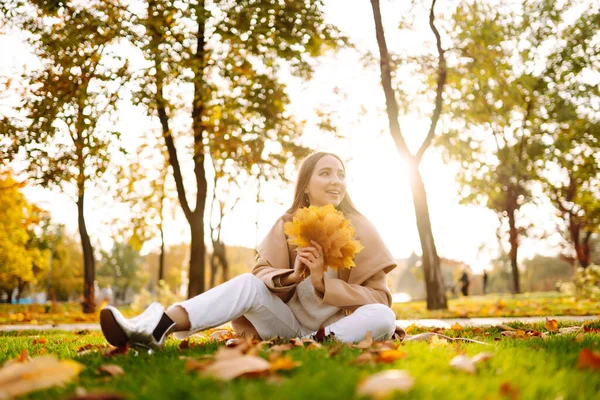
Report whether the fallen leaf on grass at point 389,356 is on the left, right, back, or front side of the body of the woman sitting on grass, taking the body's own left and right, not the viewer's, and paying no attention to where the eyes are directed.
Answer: front

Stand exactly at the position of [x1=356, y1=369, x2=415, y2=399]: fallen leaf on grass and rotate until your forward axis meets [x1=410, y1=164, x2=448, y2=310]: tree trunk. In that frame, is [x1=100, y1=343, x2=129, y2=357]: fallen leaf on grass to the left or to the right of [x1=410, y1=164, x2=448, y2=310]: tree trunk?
left

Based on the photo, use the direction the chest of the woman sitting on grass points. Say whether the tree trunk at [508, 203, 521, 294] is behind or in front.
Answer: behind

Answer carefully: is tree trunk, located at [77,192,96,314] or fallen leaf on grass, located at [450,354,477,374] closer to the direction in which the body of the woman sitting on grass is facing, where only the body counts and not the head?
the fallen leaf on grass

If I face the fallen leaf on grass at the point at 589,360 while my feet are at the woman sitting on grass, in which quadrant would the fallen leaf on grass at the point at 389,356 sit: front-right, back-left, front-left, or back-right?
front-right

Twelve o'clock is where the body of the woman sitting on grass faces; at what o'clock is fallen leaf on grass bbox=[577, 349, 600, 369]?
The fallen leaf on grass is roughly at 11 o'clock from the woman sitting on grass.

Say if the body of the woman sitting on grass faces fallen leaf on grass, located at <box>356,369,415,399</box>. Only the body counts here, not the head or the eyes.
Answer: yes

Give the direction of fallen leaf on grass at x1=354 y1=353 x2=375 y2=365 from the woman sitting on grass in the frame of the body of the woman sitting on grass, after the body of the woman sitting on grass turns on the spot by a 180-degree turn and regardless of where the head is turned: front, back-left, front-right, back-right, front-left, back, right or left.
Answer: back

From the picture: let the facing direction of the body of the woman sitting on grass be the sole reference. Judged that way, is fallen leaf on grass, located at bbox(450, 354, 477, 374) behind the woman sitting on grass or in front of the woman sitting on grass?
in front

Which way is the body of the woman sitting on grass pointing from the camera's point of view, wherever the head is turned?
toward the camera

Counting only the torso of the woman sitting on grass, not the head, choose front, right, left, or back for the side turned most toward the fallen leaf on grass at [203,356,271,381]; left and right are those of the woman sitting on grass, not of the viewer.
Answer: front

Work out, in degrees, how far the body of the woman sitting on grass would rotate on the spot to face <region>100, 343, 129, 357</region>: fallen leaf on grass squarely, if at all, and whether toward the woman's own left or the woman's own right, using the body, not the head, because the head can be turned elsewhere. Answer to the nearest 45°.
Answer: approximately 45° to the woman's own right

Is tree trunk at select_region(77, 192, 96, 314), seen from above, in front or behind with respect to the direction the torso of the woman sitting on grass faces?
behind

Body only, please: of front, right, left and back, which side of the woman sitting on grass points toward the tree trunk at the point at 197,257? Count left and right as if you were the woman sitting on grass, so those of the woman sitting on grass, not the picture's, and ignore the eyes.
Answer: back

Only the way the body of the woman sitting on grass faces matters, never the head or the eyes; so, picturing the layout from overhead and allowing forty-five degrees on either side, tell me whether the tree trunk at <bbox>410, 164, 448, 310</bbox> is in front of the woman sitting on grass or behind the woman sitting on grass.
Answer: behind

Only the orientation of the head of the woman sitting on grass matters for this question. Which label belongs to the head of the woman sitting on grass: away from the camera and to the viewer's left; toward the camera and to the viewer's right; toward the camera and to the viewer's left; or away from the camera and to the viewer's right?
toward the camera and to the viewer's right
